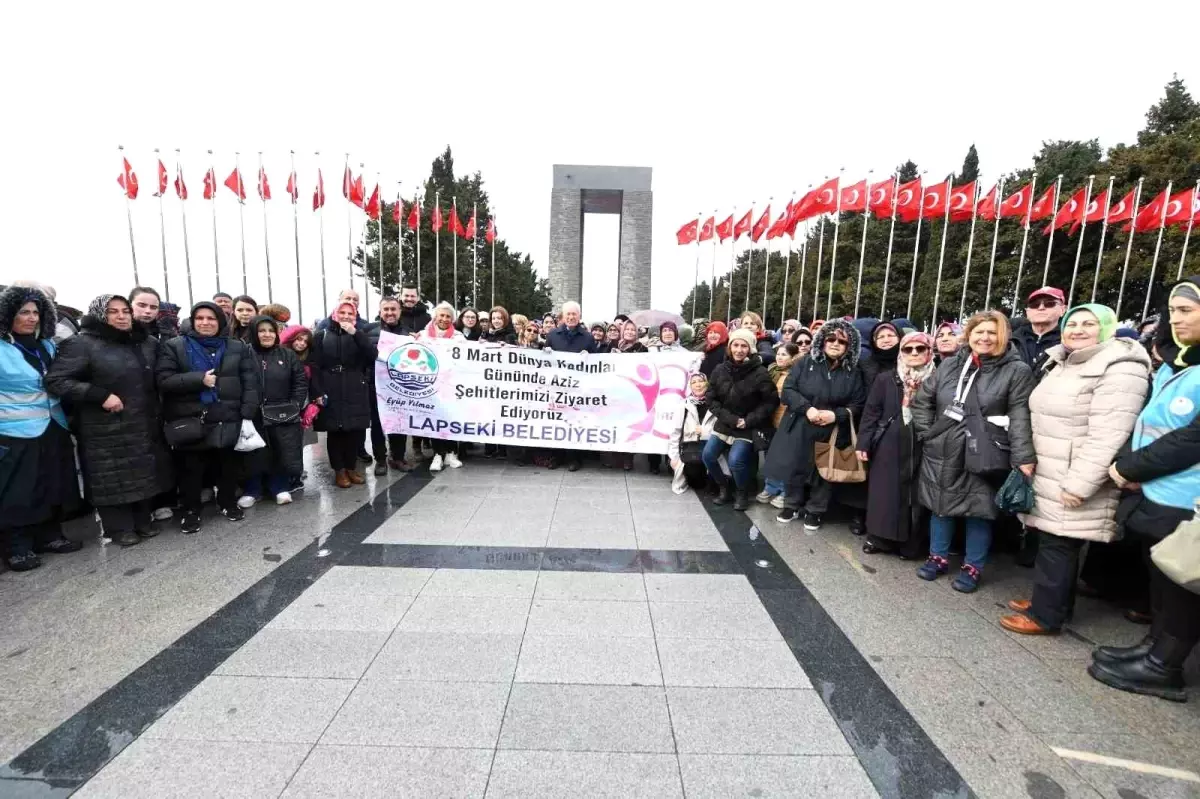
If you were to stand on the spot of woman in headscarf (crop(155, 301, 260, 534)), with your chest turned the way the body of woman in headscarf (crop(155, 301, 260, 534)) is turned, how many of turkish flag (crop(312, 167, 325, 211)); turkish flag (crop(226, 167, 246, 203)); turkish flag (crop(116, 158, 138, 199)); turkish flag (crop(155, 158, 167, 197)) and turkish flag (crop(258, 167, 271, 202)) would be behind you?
5

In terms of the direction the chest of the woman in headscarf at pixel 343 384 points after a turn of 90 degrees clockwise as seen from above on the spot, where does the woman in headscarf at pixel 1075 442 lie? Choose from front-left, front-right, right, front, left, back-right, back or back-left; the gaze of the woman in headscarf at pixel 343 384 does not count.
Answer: back-left

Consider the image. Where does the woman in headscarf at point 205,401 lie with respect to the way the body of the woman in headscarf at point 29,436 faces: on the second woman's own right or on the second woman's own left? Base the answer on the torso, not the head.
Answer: on the second woman's own left

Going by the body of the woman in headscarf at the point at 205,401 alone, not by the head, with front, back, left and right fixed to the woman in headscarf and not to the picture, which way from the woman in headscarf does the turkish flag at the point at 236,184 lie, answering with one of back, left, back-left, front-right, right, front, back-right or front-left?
back

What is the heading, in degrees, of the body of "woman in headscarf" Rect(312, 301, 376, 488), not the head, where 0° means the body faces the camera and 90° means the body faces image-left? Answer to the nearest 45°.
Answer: approximately 0°

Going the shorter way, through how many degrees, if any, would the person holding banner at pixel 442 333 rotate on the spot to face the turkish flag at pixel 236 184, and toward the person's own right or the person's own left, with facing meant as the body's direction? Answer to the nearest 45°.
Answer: approximately 135° to the person's own right

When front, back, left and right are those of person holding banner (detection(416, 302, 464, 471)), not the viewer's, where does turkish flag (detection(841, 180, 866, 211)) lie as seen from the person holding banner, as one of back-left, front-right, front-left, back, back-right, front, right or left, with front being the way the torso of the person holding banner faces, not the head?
back-left

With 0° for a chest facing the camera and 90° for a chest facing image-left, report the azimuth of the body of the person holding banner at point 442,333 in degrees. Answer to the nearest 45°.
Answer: approximately 0°

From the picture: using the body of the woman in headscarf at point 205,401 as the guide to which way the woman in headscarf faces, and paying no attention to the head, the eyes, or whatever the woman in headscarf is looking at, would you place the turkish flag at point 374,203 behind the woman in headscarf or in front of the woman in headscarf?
behind

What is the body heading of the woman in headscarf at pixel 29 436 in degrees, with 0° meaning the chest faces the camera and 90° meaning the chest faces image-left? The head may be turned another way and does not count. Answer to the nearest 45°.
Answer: approximately 315°

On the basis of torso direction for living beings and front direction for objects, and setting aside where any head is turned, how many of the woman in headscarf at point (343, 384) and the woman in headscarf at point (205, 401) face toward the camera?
2
